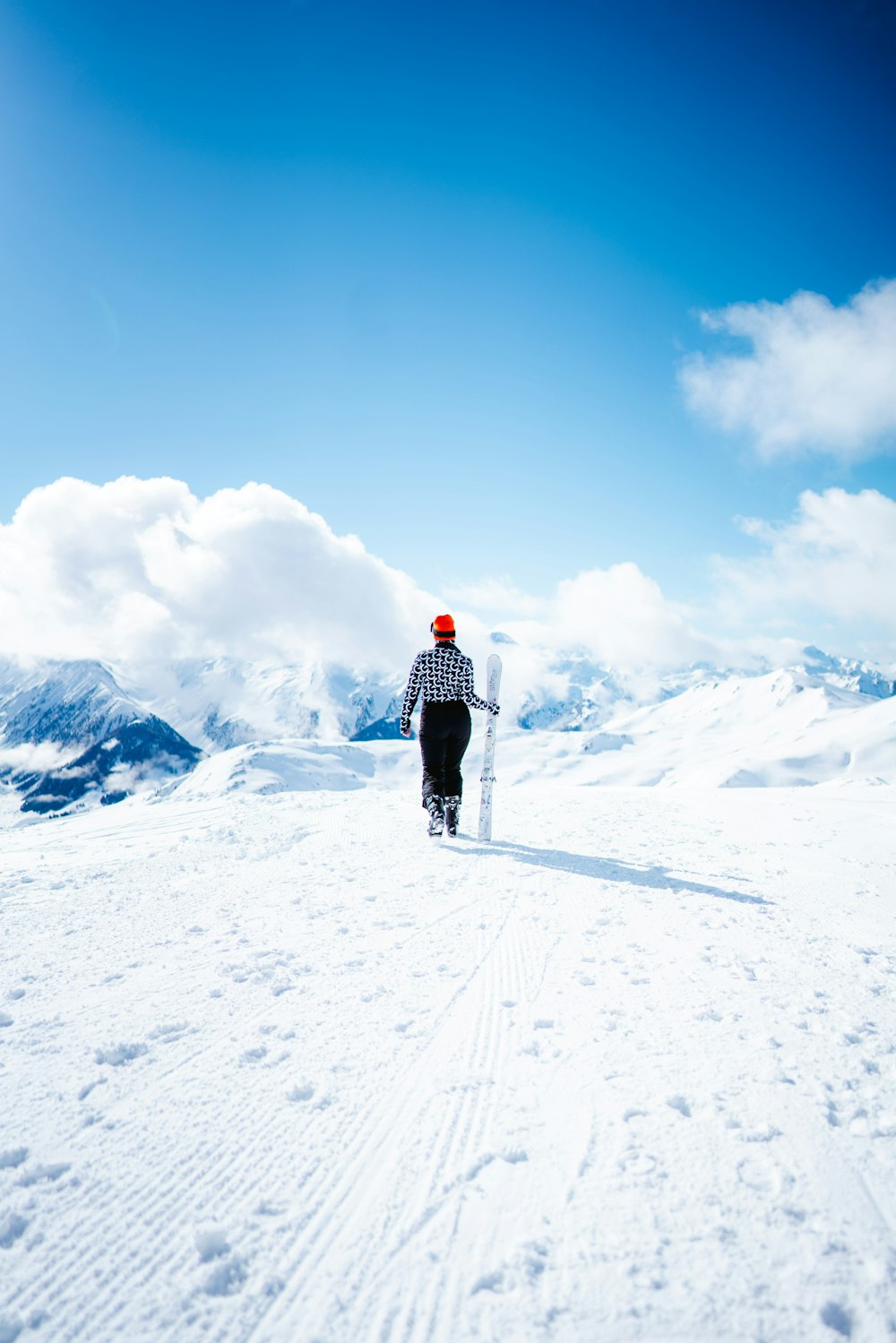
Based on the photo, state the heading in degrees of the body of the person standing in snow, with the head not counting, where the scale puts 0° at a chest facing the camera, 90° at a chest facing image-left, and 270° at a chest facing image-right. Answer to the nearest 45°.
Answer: approximately 180°
